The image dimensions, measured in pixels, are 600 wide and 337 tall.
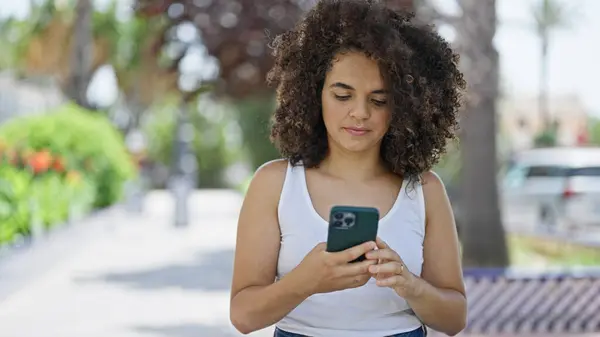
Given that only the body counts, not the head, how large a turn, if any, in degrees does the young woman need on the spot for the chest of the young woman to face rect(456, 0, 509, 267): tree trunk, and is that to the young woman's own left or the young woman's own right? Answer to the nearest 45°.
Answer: approximately 180°

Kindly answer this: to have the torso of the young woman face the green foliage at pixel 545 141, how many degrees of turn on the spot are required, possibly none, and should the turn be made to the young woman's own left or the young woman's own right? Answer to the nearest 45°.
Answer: approximately 180°

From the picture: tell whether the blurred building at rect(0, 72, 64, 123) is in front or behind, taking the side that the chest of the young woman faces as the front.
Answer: behind

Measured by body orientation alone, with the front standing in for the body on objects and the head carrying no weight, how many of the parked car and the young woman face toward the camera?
1

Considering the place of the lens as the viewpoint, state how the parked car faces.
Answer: facing away from the viewer and to the left of the viewer

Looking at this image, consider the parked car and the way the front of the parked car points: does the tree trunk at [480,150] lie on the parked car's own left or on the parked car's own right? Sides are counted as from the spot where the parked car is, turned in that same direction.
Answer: on the parked car's own left

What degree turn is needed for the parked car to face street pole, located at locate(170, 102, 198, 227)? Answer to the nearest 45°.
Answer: approximately 45° to its left

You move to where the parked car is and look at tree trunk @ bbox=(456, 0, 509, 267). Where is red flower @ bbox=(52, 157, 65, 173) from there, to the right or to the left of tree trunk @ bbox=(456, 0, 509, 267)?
right

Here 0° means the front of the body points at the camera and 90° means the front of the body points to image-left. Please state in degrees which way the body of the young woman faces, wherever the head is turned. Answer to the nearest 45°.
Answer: approximately 0°
